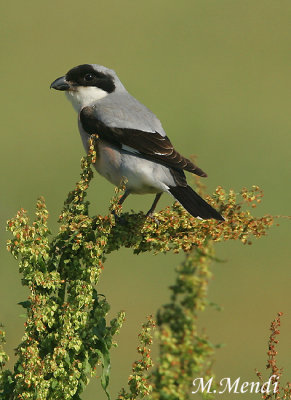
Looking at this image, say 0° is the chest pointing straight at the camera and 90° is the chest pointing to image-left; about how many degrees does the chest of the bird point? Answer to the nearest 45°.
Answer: approximately 90°
